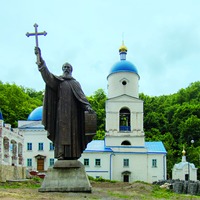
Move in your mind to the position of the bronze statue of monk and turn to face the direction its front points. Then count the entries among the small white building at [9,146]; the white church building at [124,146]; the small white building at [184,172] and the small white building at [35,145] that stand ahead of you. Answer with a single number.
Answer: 0

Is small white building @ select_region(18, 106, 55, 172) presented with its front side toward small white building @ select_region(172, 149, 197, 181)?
no

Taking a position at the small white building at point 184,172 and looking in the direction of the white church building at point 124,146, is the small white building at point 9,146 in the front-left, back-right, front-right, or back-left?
front-left

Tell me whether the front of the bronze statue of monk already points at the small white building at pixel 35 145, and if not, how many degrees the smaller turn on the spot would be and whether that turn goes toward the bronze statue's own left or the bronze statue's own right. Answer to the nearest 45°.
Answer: approximately 180°

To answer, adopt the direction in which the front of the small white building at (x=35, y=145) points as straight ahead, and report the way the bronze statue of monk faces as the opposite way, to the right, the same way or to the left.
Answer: the same way

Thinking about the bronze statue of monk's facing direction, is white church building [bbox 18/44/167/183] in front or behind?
behind

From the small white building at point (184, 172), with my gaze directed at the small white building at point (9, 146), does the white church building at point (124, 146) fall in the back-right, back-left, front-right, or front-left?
front-right

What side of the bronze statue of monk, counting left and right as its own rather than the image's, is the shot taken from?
front

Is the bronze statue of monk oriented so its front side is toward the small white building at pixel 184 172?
no

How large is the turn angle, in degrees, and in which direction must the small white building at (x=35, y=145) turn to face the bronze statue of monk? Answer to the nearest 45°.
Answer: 0° — it already faces it

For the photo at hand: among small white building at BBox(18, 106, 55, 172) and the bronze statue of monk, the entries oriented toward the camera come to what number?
2

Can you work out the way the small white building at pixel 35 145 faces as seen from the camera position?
facing the viewer
